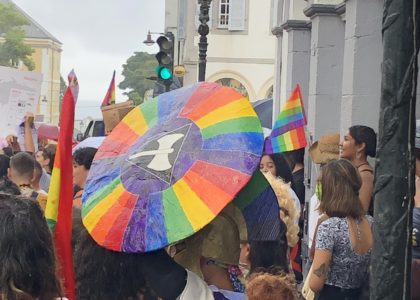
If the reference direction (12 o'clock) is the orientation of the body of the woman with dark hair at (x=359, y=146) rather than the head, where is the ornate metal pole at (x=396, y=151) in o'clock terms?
The ornate metal pole is roughly at 9 o'clock from the woman with dark hair.

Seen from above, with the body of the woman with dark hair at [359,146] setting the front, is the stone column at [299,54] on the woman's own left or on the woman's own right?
on the woman's own right

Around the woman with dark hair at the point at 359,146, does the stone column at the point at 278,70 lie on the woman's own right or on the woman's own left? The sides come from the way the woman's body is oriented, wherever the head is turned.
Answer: on the woman's own right

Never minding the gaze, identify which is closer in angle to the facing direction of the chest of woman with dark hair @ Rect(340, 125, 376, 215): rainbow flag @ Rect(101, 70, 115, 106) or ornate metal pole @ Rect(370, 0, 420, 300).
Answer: the rainbow flag

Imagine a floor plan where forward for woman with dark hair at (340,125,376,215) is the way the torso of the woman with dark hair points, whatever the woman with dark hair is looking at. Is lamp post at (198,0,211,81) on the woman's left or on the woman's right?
on the woman's right

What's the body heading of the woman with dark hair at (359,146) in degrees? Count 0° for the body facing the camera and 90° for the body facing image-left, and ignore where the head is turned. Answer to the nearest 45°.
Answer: approximately 90°

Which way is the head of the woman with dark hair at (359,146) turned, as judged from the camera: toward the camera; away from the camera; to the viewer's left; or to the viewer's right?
to the viewer's left
